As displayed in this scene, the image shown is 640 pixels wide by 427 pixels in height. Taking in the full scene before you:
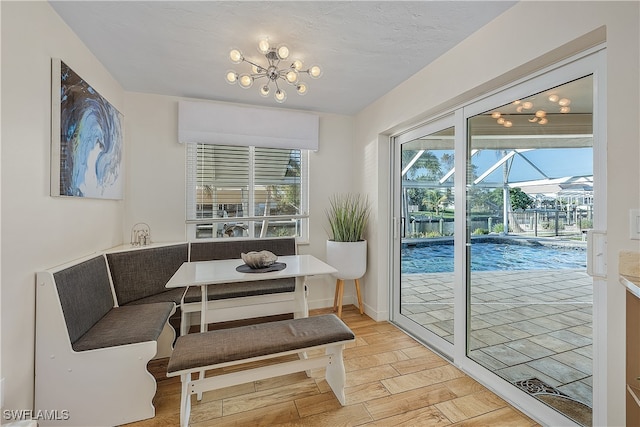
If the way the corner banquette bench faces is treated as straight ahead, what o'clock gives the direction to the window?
The window is roughly at 9 o'clock from the corner banquette bench.

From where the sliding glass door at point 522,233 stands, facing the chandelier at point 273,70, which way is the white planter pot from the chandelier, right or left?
right

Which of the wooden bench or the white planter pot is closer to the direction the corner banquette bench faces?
the wooden bench

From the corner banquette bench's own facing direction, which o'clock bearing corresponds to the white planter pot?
The white planter pot is roughly at 10 o'clock from the corner banquette bench.

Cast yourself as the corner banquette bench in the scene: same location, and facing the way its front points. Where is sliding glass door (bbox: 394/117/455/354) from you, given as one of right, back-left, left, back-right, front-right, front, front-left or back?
front-left

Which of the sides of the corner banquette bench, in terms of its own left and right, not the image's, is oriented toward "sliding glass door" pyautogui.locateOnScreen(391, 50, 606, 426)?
front

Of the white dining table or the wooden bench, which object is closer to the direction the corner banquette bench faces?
the wooden bench

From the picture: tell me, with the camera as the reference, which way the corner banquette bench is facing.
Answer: facing the viewer and to the right of the viewer
